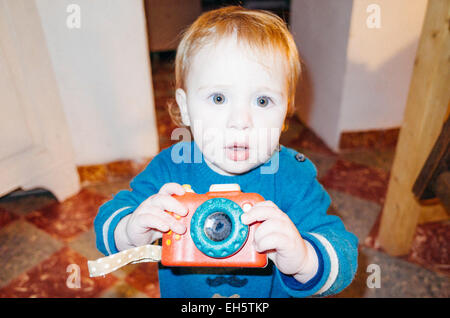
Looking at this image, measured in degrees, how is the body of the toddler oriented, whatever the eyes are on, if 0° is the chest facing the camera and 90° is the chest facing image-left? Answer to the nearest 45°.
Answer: approximately 0°

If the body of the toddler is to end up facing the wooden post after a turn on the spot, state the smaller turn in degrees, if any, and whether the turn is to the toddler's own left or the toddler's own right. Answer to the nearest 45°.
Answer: approximately 135° to the toddler's own left
